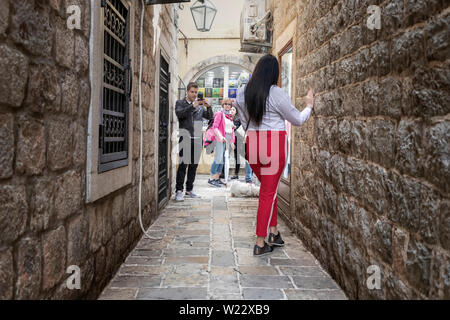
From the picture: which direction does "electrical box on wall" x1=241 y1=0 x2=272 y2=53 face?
toward the camera

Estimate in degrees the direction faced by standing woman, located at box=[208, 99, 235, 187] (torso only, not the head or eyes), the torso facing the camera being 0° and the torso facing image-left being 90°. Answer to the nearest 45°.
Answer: approximately 315°

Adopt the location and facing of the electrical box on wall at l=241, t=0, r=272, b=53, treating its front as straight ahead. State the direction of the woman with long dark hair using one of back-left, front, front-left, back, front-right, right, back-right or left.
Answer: front

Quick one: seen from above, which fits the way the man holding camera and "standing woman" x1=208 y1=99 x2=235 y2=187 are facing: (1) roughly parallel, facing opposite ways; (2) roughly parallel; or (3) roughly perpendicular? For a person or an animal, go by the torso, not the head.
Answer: roughly parallel

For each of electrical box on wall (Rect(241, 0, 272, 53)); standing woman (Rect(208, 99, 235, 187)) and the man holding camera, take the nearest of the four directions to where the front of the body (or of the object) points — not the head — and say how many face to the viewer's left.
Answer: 0

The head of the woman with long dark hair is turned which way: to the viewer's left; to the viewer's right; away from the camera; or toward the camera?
away from the camera
